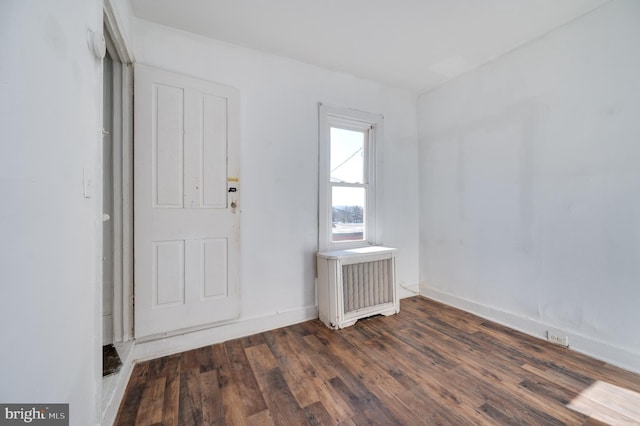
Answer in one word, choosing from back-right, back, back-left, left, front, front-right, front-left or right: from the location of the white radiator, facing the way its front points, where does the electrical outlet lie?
front-left

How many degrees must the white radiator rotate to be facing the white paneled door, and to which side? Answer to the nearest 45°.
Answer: approximately 90° to its right

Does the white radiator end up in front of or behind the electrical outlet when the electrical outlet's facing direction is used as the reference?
in front

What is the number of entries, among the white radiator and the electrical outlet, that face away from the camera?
0

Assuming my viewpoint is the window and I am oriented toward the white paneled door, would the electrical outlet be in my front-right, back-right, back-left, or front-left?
back-left

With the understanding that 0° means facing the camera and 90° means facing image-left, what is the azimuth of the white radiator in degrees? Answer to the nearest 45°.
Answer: approximately 315°

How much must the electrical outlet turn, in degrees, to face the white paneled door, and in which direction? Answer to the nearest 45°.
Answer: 0° — it already faces it

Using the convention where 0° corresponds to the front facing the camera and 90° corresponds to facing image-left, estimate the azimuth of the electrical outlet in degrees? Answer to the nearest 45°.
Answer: approximately 45°

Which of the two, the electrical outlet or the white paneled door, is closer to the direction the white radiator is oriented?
the electrical outlet

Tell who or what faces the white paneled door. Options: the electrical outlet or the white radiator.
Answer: the electrical outlet
